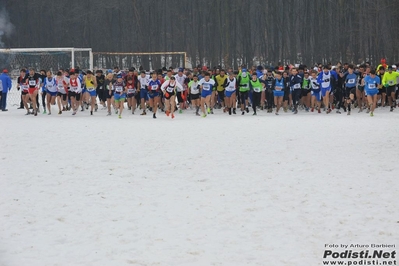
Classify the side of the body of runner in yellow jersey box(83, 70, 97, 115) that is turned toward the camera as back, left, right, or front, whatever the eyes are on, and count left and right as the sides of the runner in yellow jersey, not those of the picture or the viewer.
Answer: front

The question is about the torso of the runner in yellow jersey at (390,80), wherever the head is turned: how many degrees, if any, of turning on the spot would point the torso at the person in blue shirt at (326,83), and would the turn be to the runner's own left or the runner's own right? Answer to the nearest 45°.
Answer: approximately 45° to the runner's own right

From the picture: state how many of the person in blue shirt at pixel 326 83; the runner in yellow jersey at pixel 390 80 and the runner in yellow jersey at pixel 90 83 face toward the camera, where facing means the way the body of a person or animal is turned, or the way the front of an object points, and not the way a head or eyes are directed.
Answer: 3

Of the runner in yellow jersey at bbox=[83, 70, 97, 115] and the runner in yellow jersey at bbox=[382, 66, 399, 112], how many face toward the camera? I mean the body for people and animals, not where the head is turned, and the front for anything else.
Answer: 2

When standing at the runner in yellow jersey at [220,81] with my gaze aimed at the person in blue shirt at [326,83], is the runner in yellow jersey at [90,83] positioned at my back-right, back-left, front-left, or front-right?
back-right

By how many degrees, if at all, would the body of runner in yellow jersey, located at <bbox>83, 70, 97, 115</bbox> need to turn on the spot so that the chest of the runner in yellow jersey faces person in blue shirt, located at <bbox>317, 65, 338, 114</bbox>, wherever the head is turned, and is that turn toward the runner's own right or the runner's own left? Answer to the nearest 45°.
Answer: approximately 90° to the runner's own left

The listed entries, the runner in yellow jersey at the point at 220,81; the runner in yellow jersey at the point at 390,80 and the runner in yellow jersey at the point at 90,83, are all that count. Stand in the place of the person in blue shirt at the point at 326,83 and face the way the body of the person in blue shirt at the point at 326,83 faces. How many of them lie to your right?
2

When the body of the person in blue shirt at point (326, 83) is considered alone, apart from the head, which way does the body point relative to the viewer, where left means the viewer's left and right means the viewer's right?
facing the viewer

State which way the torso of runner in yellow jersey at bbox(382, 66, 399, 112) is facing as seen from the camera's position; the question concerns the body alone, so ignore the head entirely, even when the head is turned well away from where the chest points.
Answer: toward the camera

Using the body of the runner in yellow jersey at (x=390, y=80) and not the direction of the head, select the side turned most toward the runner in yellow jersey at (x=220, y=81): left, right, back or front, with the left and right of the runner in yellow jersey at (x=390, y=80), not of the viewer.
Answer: right

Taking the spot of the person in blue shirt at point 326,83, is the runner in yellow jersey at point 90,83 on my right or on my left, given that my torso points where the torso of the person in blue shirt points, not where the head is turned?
on my right

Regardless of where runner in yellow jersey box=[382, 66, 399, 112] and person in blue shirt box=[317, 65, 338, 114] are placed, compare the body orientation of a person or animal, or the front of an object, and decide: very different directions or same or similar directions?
same or similar directions

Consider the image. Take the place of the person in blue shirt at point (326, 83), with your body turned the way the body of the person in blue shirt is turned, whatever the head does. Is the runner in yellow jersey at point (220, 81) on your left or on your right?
on your right
